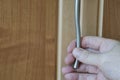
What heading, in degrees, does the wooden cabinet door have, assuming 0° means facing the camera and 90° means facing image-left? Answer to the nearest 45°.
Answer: approximately 0°
